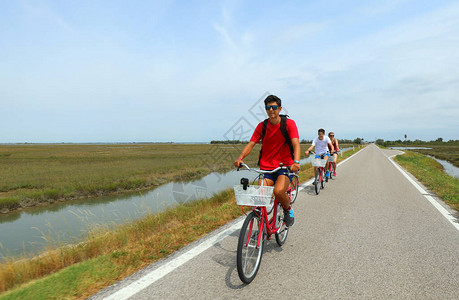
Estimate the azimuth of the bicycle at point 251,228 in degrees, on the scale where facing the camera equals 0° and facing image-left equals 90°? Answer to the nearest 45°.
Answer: approximately 45°

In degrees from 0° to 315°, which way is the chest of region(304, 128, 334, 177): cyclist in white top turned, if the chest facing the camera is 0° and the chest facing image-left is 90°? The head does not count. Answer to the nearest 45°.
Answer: approximately 0°

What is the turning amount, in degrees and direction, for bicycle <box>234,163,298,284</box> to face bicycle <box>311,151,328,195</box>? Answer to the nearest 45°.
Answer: approximately 135° to its right

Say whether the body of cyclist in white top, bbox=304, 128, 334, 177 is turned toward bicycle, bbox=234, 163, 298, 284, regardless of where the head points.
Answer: yes

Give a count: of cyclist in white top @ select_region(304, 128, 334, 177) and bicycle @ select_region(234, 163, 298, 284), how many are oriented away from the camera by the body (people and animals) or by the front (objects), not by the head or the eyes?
0

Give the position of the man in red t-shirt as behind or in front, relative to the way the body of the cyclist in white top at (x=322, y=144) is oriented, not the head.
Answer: in front
